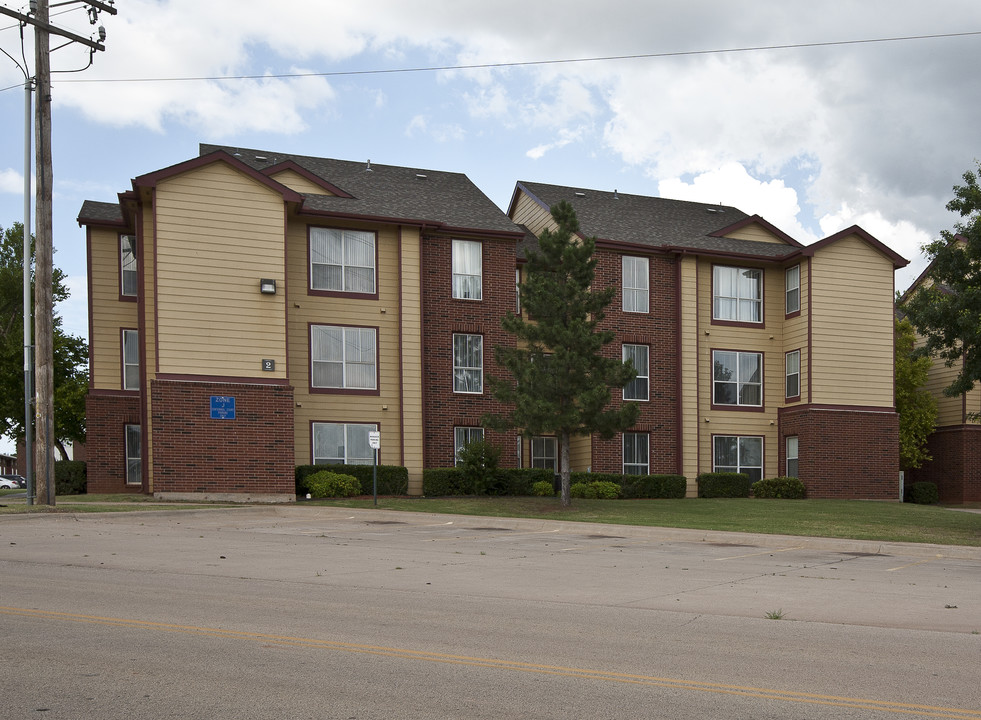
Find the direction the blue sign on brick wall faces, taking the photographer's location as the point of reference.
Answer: facing the viewer

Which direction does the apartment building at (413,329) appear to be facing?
toward the camera

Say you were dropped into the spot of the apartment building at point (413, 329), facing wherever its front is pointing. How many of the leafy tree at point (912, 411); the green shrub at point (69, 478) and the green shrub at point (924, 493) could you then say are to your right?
1

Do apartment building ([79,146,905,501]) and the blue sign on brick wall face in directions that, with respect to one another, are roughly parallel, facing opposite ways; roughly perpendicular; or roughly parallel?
roughly parallel
